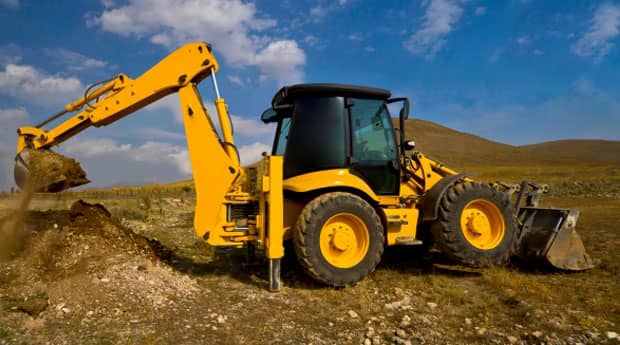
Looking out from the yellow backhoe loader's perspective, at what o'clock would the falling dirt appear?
The falling dirt is roughly at 6 o'clock from the yellow backhoe loader.

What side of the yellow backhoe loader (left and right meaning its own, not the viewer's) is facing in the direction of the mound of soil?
back

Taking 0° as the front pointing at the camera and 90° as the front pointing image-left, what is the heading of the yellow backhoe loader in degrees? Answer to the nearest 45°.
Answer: approximately 270°
